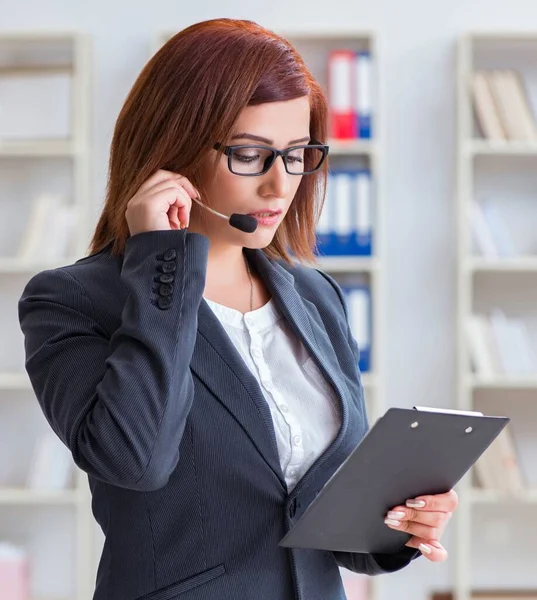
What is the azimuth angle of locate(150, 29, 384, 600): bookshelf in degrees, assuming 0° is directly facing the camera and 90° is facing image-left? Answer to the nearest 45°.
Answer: approximately 0°

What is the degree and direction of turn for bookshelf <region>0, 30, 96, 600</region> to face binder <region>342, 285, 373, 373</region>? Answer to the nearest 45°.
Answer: approximately 45° to its left

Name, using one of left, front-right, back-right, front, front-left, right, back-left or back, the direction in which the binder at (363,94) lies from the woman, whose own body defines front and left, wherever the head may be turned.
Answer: back-left

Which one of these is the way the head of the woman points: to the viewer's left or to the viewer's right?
to the viewer's right

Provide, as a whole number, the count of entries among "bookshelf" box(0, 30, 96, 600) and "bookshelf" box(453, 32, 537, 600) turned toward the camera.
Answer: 2

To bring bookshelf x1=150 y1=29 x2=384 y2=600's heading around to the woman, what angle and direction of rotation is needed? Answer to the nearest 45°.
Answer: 0° — it already faces them
